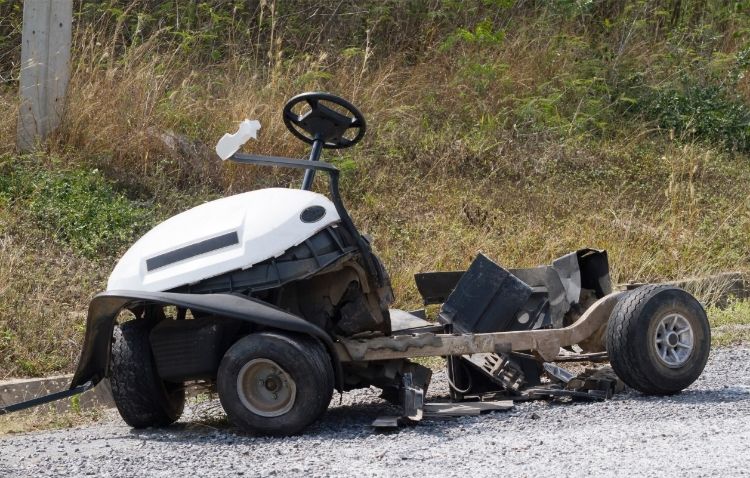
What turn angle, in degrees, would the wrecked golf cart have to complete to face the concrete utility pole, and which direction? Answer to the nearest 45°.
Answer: approximately 90° to its right

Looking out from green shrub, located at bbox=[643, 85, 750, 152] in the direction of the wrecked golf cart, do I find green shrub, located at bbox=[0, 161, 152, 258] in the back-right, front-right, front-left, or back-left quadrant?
front-right

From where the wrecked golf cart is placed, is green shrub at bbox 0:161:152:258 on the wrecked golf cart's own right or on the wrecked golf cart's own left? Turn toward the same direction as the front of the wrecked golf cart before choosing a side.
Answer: on the wrecked golf cart's own right

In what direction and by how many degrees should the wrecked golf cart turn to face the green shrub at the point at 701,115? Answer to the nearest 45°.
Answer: approximately 180°

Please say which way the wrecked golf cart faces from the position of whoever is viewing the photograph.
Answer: facing the viewer and to the left of the viewer
